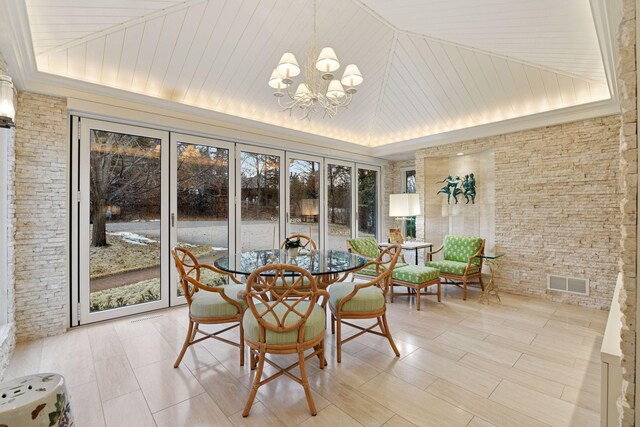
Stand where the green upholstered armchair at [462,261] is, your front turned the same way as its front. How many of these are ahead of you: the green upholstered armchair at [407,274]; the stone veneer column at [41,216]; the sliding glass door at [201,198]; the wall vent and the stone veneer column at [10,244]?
4

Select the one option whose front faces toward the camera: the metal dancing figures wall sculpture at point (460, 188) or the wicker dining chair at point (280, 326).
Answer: the metal dancing figures wall sculpture

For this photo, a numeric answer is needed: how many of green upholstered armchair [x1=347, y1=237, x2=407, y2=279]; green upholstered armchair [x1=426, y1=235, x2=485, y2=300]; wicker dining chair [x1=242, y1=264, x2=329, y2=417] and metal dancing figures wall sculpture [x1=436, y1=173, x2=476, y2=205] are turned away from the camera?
1

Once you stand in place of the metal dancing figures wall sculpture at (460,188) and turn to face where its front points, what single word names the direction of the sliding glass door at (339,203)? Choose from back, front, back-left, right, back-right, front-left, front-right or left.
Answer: right

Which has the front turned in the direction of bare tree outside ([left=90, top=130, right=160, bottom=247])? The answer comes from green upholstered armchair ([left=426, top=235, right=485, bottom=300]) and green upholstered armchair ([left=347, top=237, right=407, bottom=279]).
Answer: green upholstered armchair ([left=426, top=235, right=485, bottom=300])

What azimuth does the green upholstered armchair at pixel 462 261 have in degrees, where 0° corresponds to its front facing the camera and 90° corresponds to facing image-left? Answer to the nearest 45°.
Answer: approximately 45°

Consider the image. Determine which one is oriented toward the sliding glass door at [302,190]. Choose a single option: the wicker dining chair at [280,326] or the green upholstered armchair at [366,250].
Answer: the wicker dining chair

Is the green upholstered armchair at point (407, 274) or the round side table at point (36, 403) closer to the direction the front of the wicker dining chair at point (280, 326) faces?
the green upholstered armchair

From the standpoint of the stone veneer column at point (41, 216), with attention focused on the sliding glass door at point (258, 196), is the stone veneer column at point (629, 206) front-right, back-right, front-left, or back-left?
front-right

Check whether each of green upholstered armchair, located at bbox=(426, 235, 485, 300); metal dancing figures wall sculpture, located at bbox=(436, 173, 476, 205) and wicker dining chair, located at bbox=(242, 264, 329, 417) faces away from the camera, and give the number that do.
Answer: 1

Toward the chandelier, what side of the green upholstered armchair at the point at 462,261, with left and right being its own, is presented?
front

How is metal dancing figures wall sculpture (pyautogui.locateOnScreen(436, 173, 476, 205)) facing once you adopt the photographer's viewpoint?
facing the viewer

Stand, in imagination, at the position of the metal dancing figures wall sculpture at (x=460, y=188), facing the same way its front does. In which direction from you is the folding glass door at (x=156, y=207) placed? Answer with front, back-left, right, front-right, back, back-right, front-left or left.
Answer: front-right

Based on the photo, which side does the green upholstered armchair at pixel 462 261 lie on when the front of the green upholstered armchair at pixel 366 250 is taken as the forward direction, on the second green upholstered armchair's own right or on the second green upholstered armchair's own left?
on the second green upholstered armchair's own left

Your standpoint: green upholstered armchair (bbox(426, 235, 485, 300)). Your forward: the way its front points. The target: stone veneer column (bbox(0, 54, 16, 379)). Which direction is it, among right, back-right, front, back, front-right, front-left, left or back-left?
front

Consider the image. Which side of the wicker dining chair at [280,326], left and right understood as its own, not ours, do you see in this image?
back

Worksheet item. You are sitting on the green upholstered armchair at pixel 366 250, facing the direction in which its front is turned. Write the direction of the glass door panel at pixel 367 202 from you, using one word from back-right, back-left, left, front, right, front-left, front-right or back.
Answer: back-left

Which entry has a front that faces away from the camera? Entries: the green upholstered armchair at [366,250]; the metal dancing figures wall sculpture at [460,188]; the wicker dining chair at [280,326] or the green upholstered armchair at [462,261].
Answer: the wicker dining chair

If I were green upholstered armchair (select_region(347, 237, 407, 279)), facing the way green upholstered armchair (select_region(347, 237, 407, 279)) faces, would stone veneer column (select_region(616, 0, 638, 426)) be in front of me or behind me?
in front

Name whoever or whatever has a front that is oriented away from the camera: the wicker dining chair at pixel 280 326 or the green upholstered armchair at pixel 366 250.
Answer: the wicker dining chair

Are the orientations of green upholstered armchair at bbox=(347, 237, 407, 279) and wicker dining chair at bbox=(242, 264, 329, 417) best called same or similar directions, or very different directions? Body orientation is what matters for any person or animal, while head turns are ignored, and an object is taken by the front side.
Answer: very different directions
